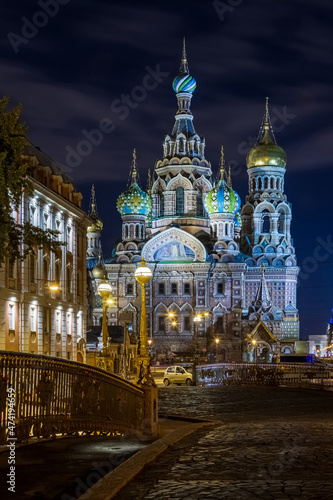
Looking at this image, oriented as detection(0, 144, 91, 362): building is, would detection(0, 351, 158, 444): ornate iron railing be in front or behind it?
in front
